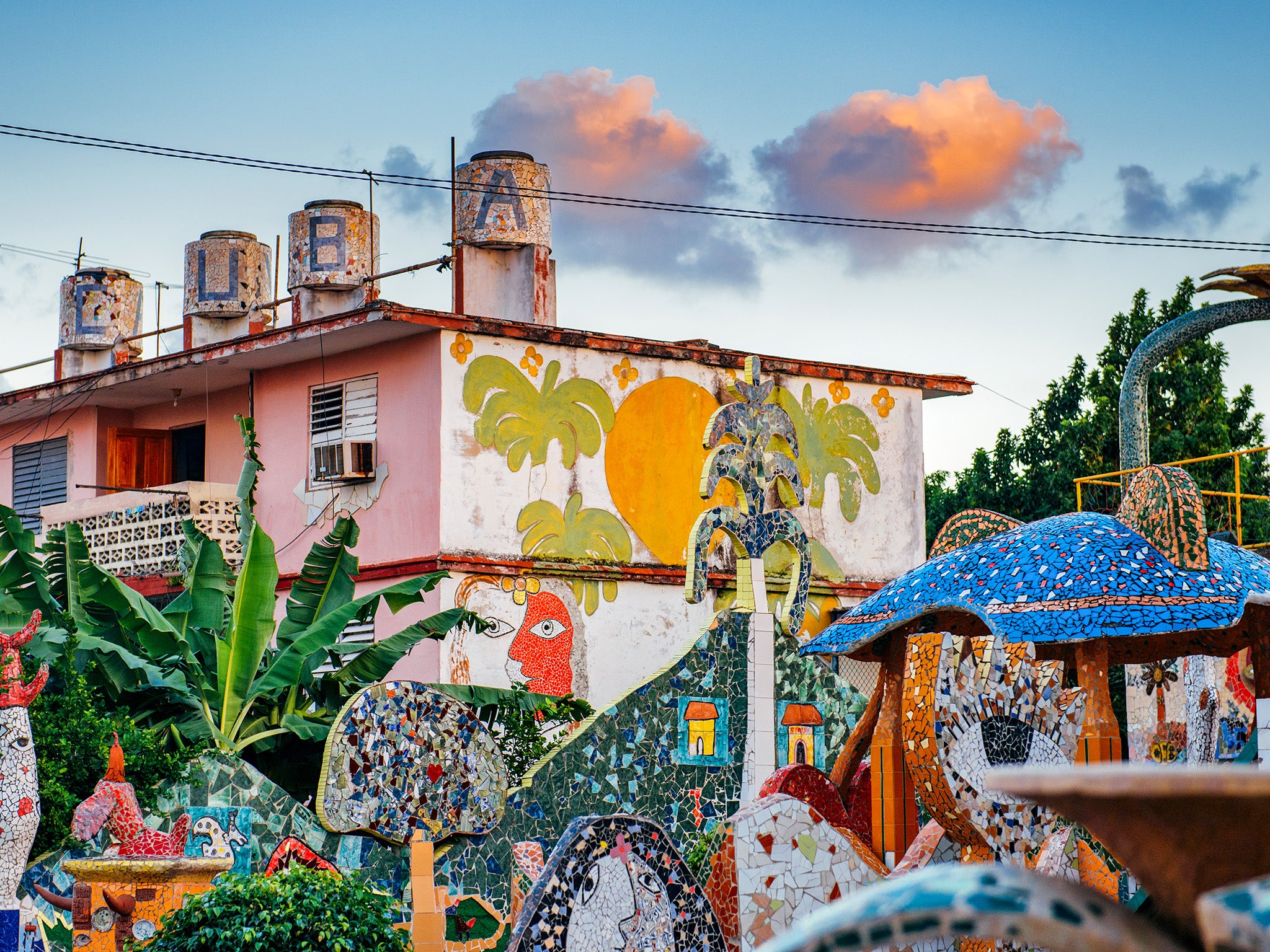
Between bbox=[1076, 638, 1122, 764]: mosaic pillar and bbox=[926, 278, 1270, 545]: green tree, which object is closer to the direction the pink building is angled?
the mosaic pillar

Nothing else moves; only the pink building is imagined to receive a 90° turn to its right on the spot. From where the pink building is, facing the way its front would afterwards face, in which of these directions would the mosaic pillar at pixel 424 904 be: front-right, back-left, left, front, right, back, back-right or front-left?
back-left

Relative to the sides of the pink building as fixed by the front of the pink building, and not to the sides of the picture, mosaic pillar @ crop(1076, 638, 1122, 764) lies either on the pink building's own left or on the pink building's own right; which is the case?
on the pink building's own left

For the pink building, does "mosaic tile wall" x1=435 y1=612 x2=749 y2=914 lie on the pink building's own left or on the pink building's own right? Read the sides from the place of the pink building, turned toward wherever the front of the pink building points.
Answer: on the pink building's own left

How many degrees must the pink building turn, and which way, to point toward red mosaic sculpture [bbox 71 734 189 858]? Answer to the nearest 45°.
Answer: approximately 45° to its left

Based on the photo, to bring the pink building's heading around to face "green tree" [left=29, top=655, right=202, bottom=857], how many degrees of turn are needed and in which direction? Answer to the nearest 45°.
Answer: approximately 45° to its left

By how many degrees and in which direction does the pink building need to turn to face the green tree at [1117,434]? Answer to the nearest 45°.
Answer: approximately 180°

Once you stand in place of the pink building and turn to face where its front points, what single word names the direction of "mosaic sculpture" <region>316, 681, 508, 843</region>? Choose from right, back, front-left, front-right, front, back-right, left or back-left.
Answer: front-left

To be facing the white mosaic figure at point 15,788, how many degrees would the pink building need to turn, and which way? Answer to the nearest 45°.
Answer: approximately 45° to its left

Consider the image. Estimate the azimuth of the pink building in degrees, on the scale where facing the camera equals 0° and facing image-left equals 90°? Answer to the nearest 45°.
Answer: approximately 45°

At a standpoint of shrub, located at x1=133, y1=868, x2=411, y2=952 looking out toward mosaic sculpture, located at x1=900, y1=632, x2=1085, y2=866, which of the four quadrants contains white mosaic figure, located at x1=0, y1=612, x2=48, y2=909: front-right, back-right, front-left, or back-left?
back-left

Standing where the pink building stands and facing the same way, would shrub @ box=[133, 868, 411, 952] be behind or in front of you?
in front
